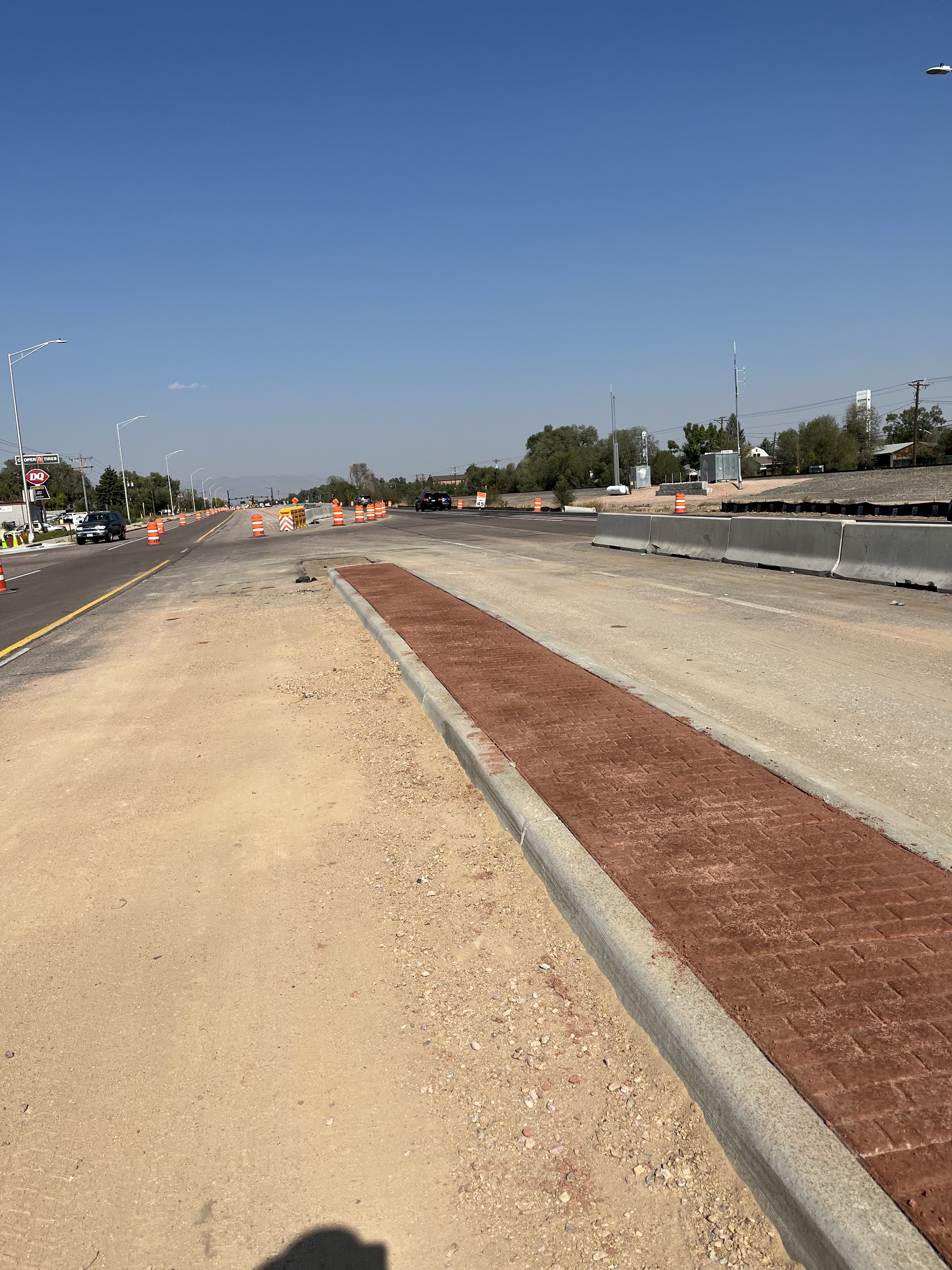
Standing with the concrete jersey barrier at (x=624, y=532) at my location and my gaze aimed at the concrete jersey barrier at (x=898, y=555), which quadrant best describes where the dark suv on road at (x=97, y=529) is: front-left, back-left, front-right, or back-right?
back-right

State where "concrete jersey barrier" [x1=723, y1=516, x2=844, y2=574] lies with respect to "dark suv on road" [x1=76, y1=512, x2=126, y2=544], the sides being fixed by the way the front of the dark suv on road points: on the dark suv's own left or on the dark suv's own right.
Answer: on the dark suv's own left

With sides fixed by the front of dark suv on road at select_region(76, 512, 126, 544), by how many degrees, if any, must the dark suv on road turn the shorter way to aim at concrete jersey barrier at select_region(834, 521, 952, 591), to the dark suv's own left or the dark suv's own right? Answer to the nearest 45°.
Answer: approximately 45° to the dark suv's own left

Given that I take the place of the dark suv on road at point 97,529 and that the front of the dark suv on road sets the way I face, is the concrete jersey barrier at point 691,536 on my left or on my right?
on my left

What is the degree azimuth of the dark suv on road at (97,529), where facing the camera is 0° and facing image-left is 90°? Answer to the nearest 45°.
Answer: approximately 45°

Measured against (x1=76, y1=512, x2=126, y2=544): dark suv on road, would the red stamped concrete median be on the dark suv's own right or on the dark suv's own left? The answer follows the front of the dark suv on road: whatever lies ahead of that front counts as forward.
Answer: on the dark suv's own left
